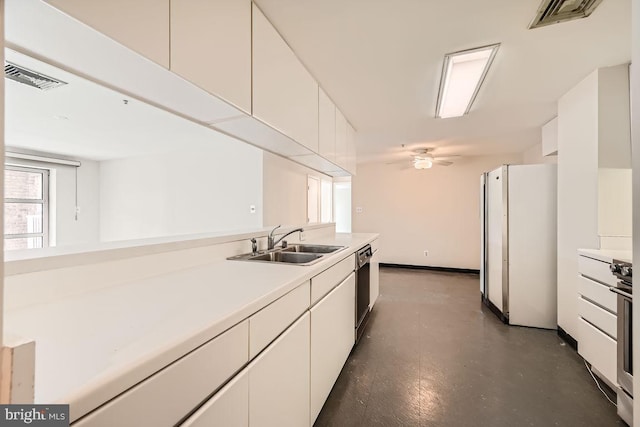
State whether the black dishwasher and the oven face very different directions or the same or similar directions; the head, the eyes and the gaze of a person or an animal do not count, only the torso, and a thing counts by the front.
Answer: very different directions

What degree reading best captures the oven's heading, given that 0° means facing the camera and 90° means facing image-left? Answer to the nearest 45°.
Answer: approximately 45°

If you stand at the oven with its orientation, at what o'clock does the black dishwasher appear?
The black dishwasher is roughly at 1 o'clock from the oven.

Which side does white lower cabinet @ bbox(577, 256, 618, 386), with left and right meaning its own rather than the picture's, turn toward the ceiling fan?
right

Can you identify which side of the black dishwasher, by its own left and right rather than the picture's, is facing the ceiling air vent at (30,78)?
back

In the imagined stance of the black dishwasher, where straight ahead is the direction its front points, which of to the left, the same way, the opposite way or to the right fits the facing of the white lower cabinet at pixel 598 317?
the opposite way

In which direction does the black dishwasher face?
to the viewer's right

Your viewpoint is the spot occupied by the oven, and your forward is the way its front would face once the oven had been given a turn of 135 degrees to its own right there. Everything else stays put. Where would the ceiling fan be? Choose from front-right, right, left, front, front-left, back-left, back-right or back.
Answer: front-left

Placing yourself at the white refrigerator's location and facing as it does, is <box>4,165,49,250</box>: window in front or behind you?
in front

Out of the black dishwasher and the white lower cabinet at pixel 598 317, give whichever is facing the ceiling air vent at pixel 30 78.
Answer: the white lower cabinet

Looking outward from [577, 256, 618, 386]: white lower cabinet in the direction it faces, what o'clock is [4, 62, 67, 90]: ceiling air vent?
The ceiling air vent is roughly at 12 o'clock from the white lower cabinet.

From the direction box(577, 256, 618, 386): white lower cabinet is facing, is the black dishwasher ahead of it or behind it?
ahead

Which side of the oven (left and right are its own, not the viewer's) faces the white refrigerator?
right

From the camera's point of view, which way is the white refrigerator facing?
to the viewer's left

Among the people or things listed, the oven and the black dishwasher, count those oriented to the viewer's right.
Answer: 1
